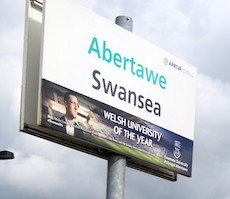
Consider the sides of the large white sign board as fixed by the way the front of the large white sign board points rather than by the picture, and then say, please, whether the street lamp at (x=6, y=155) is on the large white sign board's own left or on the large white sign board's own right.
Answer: on the large white sign board's own right

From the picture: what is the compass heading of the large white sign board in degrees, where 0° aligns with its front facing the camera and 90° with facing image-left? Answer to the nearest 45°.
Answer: approximately 315°
